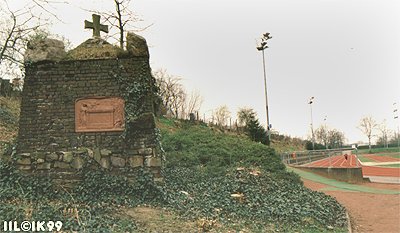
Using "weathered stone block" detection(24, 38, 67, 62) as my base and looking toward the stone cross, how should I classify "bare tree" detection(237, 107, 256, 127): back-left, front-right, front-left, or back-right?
front-left

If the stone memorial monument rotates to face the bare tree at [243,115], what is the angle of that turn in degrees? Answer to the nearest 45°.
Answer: approximately 135° to its left

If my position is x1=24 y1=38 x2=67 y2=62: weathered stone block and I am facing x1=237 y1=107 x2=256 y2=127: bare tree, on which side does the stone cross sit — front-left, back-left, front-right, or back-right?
front-right

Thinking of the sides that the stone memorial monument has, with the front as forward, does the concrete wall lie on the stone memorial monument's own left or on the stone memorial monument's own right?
on the stone memorial monument's own left

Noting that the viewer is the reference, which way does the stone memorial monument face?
facing the viewer
